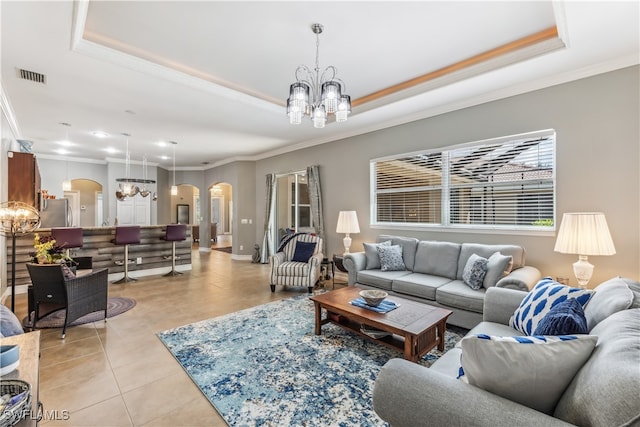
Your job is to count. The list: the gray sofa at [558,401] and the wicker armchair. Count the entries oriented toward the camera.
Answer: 0

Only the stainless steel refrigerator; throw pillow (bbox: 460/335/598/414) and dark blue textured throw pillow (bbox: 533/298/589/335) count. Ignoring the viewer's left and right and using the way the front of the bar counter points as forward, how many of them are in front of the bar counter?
2

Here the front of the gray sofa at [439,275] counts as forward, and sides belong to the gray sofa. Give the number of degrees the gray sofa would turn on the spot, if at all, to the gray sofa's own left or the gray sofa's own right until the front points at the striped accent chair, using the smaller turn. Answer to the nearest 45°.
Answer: approximately 45° to the gray sofa's own right

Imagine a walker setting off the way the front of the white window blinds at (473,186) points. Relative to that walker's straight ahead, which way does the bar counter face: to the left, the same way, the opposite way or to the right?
to the left

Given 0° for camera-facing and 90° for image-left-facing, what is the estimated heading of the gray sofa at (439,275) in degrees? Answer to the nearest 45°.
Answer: approximately 45°

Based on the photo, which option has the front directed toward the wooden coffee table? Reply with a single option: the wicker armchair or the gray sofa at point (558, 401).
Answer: the gray sofa

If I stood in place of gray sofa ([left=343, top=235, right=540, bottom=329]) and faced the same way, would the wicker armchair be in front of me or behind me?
in front

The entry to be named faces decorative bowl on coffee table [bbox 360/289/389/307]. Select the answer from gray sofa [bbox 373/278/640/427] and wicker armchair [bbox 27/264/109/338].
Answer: the gray sofa

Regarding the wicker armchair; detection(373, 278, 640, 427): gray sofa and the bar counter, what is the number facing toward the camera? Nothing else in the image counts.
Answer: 1

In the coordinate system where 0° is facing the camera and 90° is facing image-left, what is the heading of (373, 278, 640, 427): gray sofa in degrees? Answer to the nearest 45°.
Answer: approximately 135°
